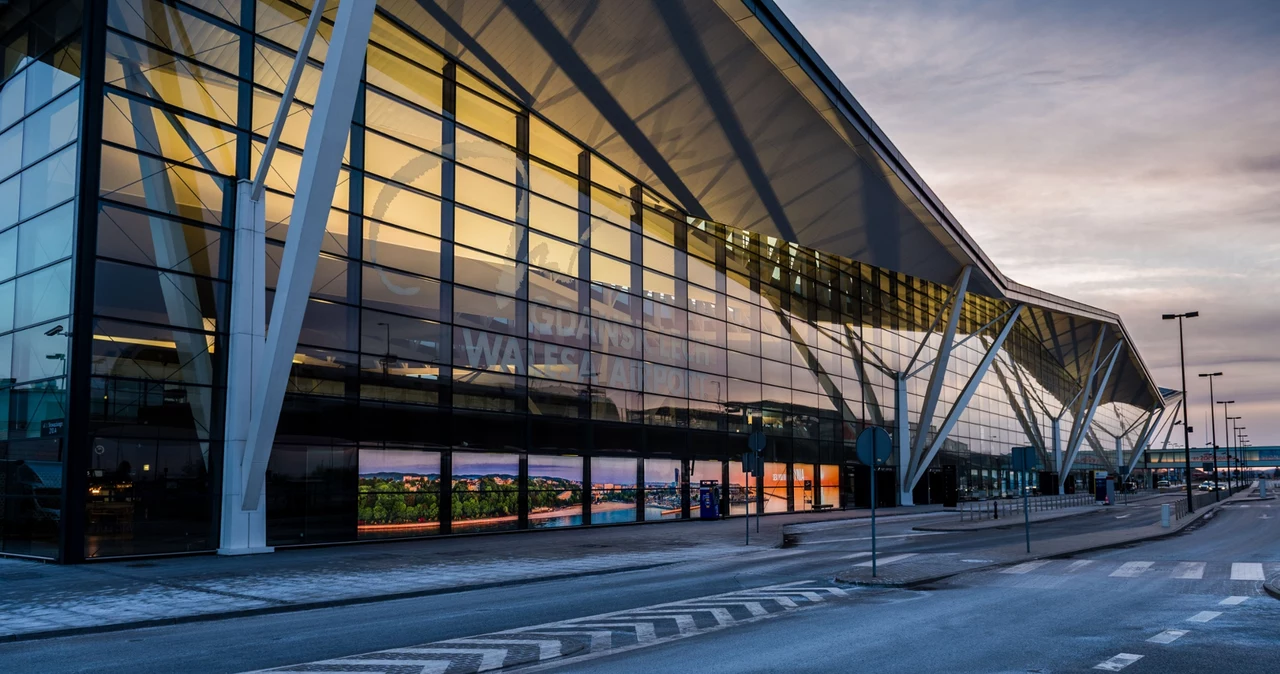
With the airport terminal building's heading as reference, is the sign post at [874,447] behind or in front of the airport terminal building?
in front

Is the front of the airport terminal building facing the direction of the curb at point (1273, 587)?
yes

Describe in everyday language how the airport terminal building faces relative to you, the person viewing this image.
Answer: facing the viewer and to the right of the viewer

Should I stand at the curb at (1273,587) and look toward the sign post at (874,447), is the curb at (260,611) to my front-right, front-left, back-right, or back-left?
front-left

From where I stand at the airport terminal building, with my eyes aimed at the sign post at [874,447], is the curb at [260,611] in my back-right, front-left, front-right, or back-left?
front-right

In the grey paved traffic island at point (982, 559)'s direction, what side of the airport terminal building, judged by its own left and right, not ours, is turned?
front
